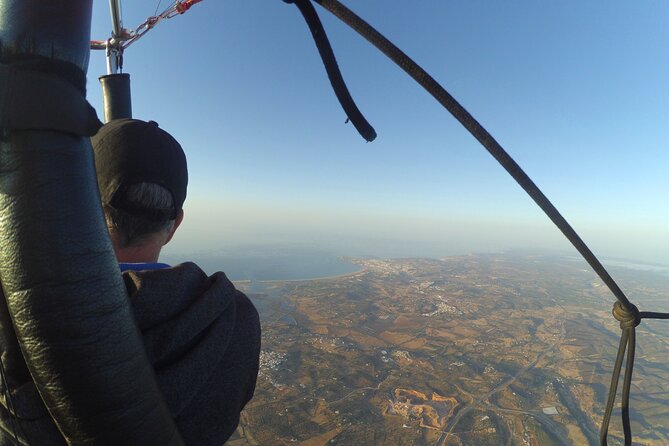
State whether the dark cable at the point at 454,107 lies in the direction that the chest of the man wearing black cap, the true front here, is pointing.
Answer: no

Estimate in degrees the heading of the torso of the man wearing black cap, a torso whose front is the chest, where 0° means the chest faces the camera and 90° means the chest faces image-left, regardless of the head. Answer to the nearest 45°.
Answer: approximately 180°

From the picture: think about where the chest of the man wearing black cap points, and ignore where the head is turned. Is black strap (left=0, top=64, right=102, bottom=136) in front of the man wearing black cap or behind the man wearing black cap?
behind
